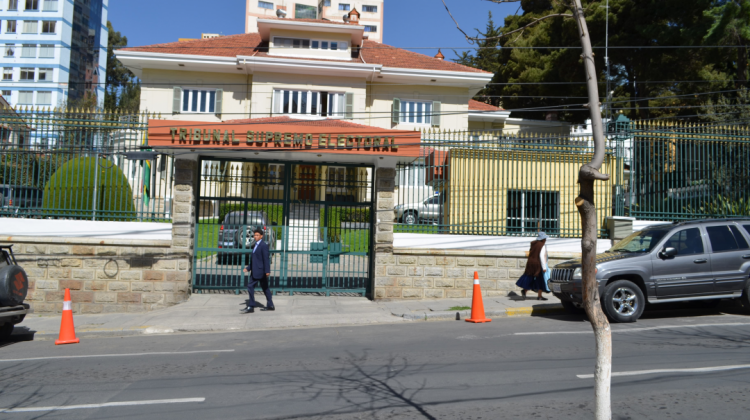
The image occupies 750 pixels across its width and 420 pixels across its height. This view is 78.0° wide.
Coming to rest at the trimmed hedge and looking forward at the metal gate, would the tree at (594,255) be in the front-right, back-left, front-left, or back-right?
front-right

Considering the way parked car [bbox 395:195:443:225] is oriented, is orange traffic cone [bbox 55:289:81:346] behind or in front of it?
in front

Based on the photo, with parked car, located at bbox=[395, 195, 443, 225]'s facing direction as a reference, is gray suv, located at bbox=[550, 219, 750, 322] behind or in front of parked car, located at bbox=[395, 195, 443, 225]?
behind

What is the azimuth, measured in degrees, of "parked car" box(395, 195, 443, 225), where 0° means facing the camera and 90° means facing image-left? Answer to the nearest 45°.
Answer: approximately 90°

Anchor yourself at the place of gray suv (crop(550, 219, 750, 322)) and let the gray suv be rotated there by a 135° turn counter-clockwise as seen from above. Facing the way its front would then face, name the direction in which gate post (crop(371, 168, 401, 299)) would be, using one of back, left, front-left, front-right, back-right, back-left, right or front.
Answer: back

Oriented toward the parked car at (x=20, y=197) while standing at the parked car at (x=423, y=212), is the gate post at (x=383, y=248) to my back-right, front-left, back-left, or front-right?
front-left

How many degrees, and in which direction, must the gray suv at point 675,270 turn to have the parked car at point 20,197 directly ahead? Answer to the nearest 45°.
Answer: approximately 45° to its right

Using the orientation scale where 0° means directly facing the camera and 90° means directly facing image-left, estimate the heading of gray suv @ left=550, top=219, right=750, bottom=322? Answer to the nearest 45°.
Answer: approximately 45°

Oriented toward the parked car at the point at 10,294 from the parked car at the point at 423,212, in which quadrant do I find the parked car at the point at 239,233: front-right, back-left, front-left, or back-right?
front-right

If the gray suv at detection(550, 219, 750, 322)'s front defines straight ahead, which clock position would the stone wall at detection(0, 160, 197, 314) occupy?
The stone wall is roughly at 1 o'clock from the gray suv.

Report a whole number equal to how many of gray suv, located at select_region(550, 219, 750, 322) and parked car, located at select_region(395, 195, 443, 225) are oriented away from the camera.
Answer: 0

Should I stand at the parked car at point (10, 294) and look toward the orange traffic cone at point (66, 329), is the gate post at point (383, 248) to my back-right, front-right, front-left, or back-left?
front-left

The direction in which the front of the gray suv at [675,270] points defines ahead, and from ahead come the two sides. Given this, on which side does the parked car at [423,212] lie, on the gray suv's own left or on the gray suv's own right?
on the gray suv's own right

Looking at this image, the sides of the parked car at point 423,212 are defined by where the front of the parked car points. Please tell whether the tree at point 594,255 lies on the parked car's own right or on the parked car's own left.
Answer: on the parked car's own left
